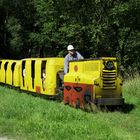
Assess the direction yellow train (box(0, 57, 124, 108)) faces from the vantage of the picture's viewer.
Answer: facing the viewer and to the right of the viewer

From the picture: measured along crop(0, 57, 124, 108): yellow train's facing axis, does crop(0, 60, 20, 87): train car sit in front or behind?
behind
